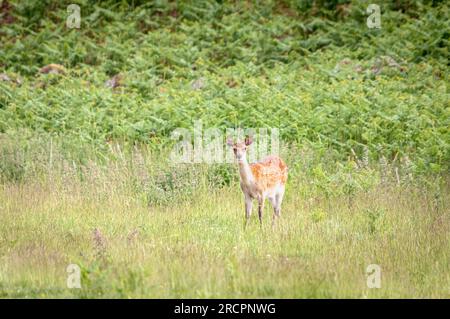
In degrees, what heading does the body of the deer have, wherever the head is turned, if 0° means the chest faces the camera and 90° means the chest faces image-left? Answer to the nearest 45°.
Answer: approximately 45°
